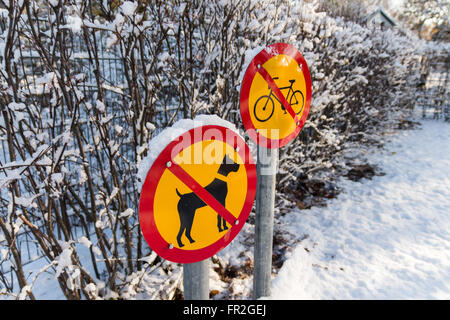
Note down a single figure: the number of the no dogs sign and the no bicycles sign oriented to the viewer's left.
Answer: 0

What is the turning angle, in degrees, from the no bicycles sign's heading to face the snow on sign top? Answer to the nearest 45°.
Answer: approximately 45° to its right

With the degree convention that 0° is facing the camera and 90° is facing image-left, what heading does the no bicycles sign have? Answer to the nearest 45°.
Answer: approximately 315°

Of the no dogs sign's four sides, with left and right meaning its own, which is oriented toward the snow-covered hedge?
back

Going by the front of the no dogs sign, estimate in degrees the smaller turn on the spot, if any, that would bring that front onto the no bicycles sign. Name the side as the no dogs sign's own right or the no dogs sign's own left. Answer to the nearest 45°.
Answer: approximately 90° to the no dogs sign's own left

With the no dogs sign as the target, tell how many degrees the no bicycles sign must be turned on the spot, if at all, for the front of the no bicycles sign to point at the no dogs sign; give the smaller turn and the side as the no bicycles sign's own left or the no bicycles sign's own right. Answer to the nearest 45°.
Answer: approximately 45° to the no bicycles sign's own right

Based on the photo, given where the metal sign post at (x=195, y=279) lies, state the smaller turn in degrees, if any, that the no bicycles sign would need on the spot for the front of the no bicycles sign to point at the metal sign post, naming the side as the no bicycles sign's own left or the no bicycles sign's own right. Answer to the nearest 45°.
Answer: approximately 45° to the no bicycles sign's own right
